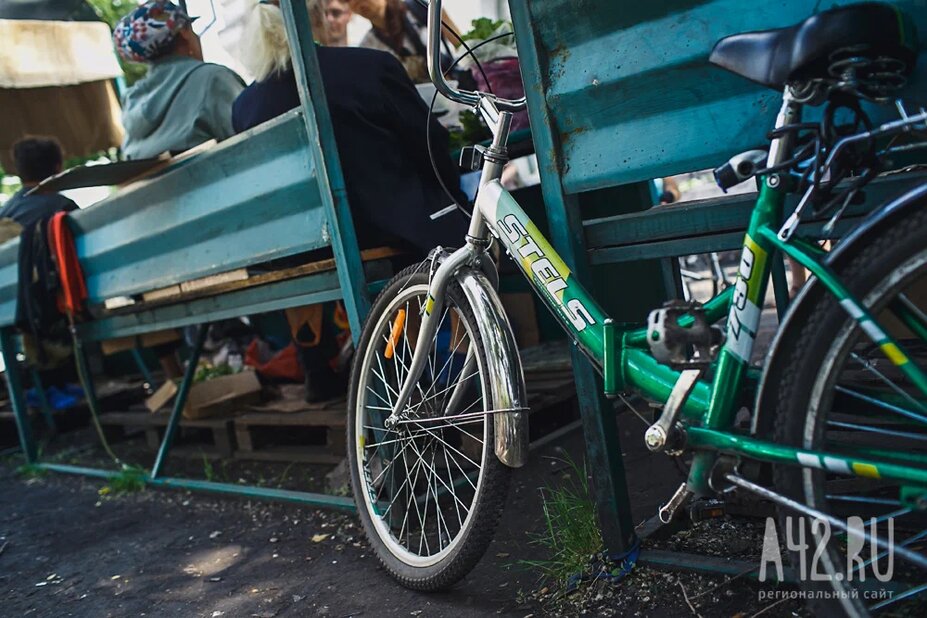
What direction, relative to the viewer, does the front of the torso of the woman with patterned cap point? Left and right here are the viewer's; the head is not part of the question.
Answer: facing away from the viewer and to the right of the viewer

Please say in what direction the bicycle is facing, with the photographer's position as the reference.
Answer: facing away from the viewer and to the left of the viewer

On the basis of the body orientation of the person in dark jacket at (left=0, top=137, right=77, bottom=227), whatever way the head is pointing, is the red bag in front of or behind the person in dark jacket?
behind

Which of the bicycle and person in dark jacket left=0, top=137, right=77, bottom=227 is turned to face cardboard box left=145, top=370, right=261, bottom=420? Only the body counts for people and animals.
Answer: the bicycle

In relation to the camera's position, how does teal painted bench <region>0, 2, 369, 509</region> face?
facing away from the viewer and to the right of the viewer

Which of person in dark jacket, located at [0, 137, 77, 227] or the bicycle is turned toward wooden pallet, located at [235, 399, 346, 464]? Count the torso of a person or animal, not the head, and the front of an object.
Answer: the bicycle

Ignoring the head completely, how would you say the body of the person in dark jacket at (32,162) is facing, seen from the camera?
away from the camera

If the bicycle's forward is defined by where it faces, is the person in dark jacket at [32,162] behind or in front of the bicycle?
in front

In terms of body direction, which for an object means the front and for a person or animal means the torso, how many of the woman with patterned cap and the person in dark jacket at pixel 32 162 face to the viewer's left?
0
